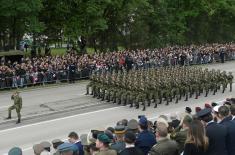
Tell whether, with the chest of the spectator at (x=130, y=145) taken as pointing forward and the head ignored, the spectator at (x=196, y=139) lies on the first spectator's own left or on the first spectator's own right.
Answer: on the first spectator's own right

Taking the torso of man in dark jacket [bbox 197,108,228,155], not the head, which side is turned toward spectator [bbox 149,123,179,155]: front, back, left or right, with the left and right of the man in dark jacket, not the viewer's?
left

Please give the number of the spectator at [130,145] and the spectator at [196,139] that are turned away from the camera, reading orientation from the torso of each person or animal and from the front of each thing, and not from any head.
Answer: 2

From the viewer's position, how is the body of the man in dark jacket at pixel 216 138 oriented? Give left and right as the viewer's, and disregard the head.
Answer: facing away from the viewer and to the left of the viewer

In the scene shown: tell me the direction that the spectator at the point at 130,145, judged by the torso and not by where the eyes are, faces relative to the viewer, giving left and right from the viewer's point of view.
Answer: facing away from the viewer

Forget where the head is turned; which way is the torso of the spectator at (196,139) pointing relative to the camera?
away from the camera
